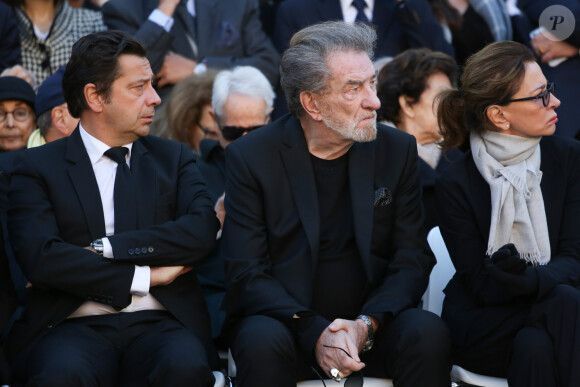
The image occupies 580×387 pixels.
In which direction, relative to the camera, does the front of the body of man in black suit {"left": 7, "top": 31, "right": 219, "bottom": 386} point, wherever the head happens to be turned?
toward the camera

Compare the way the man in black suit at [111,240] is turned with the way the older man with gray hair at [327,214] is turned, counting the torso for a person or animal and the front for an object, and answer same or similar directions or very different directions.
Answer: same or similar directions

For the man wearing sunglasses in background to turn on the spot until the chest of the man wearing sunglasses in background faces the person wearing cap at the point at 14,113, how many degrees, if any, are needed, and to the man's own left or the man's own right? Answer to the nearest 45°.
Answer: approximately 90° to the man's own right

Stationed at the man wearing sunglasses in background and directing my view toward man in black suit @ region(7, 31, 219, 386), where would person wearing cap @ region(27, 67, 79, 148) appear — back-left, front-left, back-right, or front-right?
front-right

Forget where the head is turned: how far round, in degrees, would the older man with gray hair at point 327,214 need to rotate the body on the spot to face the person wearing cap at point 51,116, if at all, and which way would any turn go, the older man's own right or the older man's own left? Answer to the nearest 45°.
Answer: approximately 135° to the older man's own right

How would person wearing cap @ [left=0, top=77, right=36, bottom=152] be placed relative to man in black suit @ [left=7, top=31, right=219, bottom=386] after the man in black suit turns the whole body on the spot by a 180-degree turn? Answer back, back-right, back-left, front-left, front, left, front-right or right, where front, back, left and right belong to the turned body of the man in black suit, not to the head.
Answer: front

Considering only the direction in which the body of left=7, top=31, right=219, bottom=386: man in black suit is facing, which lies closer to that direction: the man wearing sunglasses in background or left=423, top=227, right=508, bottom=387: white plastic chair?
the white plastic chair

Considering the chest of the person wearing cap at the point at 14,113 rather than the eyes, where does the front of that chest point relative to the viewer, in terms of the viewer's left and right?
facing the viewer

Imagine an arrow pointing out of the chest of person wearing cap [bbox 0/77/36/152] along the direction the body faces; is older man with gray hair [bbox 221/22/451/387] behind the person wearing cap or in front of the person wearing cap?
in front

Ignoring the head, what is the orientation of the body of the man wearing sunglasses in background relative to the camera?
toward the camera

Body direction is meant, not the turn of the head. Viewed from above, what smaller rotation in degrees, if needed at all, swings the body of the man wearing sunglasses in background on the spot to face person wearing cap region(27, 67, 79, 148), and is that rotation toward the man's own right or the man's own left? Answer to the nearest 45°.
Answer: approximately 90° to the man's own right

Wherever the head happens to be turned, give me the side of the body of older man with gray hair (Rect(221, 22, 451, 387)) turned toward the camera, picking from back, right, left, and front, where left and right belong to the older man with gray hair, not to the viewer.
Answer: front

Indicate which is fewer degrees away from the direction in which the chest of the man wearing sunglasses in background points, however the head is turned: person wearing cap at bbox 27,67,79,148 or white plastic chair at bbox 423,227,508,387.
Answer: the white plastic chair

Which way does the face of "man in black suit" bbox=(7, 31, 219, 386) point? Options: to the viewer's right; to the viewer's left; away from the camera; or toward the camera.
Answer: to the viewer's right
